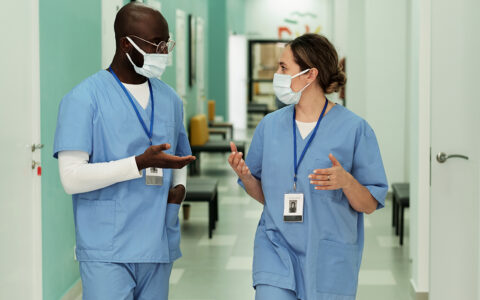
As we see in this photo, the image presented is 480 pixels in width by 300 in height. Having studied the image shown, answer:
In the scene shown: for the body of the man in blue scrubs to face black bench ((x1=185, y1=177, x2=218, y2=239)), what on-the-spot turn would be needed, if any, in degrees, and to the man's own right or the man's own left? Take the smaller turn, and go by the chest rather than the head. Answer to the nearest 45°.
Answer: approximately 135° to the man's own left

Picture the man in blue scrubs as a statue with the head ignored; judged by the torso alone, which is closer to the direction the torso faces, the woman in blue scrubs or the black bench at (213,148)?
the woman in blue scrubs

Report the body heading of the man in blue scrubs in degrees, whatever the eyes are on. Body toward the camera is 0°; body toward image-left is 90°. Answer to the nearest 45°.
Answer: approximately 315°

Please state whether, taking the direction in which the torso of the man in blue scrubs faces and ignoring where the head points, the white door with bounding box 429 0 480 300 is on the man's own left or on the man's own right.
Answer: on the man's own left

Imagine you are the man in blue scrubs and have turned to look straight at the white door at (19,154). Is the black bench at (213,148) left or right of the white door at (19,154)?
right

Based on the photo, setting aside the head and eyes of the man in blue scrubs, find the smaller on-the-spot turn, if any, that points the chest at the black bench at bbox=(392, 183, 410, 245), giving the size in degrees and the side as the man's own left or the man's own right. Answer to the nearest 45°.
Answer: approximately 90° to the man's own left

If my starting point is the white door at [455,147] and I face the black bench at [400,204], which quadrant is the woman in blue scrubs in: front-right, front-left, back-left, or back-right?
back-left

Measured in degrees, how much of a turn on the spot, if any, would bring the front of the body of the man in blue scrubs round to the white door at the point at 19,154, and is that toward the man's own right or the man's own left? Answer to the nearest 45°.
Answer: approximately 180°

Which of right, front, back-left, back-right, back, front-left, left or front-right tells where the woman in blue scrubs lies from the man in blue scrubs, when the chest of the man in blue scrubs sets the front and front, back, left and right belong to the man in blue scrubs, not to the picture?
front-left

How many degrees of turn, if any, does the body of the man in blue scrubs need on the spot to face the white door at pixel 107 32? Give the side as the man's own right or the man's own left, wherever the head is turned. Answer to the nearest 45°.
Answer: approximately 135° to the man's own left

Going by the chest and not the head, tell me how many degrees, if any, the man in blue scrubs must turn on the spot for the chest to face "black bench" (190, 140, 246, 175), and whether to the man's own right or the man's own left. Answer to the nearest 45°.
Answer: approximately 135° to the man's own left

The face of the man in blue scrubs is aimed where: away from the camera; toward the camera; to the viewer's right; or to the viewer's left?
to the viewer's right

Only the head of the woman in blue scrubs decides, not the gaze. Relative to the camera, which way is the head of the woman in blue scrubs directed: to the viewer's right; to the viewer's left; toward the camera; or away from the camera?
to the viewer's left
